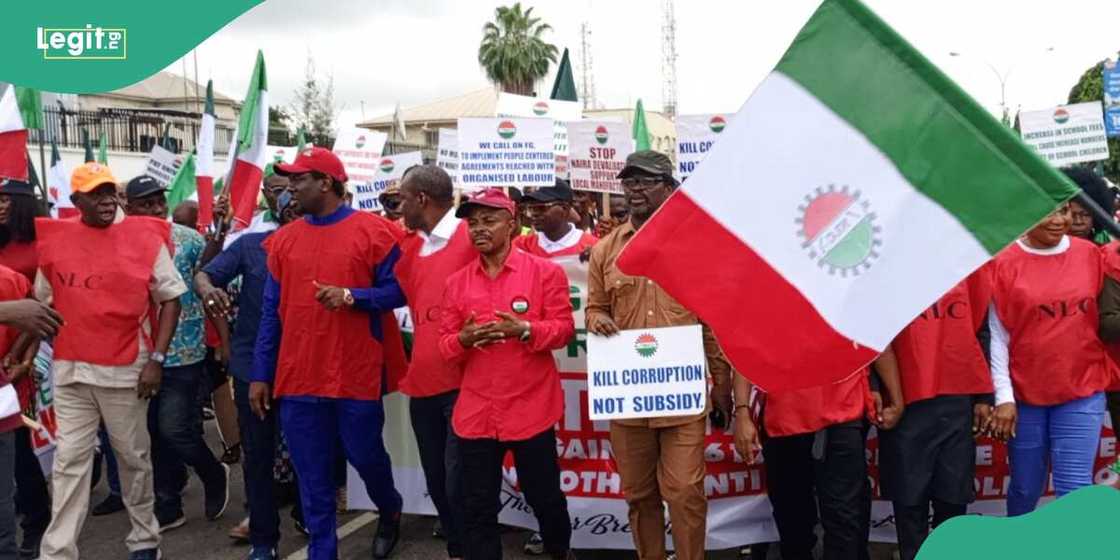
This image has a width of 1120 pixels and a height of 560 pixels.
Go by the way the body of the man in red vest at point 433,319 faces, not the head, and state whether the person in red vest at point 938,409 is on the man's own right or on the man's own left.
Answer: on the man's own left

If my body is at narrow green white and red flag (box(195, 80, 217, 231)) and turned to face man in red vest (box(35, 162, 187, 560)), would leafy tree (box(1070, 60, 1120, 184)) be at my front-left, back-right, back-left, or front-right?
back-left

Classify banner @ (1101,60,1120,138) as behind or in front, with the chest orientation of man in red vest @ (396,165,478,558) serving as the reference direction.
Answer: behind

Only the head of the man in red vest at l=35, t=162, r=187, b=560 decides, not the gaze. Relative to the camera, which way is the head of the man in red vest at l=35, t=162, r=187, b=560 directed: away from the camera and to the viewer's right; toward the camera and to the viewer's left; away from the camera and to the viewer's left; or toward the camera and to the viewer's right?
toward the camera and to the viewer's right

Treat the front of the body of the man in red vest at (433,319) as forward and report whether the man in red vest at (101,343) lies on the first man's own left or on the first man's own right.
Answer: on the first man's own right

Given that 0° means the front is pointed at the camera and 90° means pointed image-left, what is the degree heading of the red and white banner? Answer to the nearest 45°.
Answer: approximately 0°

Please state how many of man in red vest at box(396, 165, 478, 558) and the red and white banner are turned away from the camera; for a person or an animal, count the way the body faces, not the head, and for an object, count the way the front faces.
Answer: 0

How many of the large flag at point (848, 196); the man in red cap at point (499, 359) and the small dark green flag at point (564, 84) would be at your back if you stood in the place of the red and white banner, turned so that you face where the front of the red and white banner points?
1

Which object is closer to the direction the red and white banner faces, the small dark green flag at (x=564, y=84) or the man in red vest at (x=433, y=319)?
the man in red vest

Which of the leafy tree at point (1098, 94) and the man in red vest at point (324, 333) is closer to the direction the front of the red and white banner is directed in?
the man in red vest
